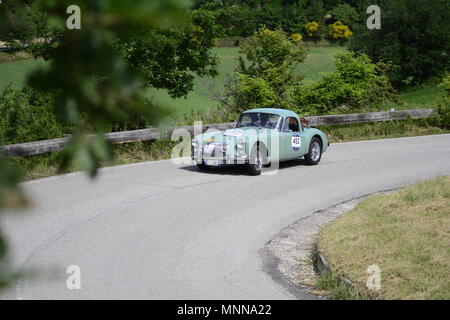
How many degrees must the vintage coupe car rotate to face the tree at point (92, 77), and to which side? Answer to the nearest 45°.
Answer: approximately 45° to its left

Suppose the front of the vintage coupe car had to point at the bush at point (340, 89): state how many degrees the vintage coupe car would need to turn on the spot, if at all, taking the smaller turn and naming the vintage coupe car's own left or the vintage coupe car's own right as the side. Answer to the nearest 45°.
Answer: approximately 135° to the vintage coupe car's own right

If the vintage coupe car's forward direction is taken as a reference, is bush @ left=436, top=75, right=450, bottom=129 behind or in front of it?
behind

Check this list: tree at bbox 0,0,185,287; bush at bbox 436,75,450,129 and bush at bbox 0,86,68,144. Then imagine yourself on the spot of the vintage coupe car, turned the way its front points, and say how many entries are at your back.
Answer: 1

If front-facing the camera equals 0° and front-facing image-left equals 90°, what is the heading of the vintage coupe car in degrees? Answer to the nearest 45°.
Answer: approximately 45°

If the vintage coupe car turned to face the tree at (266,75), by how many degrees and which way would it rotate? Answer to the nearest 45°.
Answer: approximately 135° to its right

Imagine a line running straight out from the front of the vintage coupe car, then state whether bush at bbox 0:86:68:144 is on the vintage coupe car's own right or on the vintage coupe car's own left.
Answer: on the vintage coupe car's own right

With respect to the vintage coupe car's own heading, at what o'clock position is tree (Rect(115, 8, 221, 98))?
The tree is roughly at 4 o'clock from the vintage coupe car.

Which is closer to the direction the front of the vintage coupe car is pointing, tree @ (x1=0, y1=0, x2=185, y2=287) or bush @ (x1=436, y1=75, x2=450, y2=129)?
the tree
